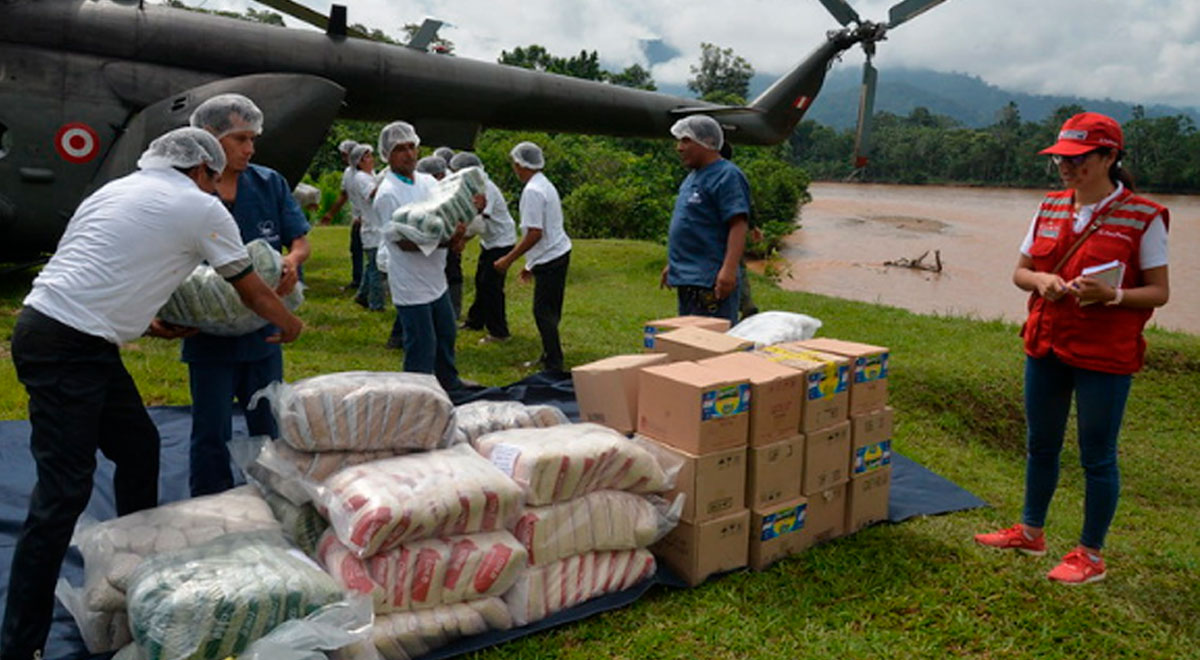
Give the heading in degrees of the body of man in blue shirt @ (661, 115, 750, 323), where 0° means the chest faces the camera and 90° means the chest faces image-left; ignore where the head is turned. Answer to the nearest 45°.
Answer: approximately 45°

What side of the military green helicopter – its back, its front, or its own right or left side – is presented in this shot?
left

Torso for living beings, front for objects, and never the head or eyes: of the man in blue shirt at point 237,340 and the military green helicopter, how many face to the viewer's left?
1

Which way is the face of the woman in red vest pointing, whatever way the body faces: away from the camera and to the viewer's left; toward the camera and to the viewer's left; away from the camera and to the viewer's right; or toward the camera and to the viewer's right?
toward the camera and to the viewer's left

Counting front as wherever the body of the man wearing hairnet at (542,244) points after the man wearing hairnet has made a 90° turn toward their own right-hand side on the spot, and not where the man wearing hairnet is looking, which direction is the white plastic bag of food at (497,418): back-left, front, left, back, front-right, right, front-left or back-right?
back

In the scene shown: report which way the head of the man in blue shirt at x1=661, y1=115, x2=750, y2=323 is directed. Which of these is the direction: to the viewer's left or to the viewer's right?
to the viewer's left

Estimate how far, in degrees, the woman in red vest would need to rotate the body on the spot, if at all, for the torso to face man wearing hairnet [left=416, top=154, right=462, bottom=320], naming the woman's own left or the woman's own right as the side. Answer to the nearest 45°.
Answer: approximately 90° to the woman's own right

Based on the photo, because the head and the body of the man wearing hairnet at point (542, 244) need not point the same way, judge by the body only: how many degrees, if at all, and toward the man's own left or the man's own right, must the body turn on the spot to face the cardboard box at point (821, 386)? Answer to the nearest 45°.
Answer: approximately 90° to the man's own left

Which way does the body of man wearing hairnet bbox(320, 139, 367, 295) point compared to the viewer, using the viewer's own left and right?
facing to the left of the viewer

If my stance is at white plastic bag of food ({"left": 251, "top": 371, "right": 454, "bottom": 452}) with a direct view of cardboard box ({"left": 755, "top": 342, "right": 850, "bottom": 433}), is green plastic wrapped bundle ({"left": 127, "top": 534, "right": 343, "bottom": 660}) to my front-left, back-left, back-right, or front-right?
back-right

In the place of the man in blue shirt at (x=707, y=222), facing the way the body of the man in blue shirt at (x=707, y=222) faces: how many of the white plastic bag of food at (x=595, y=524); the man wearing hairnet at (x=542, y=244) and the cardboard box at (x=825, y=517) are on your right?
1

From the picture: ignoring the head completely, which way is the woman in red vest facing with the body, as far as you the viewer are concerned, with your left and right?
facing the viewer and to the left of the viewer
